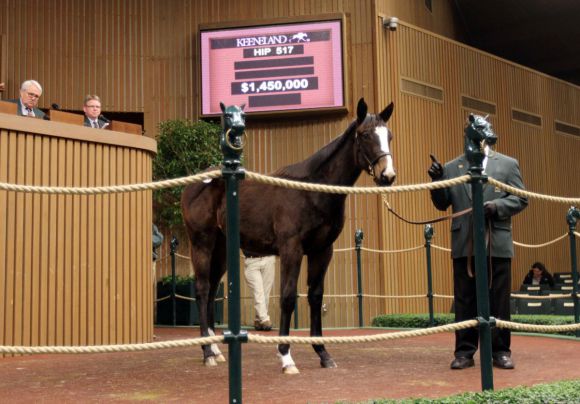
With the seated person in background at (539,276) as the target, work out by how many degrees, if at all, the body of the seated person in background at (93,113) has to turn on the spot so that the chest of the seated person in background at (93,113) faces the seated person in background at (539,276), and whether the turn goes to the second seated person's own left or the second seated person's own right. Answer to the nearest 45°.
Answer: approximately 135° to the second seated person's own left

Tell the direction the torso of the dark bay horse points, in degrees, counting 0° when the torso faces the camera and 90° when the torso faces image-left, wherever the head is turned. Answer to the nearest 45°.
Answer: approximately 315°

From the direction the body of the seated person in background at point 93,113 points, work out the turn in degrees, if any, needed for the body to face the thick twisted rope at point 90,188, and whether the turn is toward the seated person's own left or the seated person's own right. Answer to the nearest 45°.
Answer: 0° — they already face it

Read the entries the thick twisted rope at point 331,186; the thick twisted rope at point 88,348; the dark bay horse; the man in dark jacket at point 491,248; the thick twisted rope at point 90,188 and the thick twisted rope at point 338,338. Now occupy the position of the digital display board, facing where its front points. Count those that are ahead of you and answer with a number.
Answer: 6

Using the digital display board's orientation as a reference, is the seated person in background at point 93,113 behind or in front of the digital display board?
in front

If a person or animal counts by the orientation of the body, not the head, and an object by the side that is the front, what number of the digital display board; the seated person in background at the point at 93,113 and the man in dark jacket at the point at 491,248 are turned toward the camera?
3

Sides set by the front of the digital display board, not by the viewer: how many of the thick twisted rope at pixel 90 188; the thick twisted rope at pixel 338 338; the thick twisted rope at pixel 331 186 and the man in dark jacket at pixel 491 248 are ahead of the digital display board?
4

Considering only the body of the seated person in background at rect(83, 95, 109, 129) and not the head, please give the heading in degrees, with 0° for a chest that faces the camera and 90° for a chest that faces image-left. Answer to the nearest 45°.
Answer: approximately 0°

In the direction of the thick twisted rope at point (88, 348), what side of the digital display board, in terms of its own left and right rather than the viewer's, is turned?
front

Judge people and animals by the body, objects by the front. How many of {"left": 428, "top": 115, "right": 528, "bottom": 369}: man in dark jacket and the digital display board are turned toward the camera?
2
